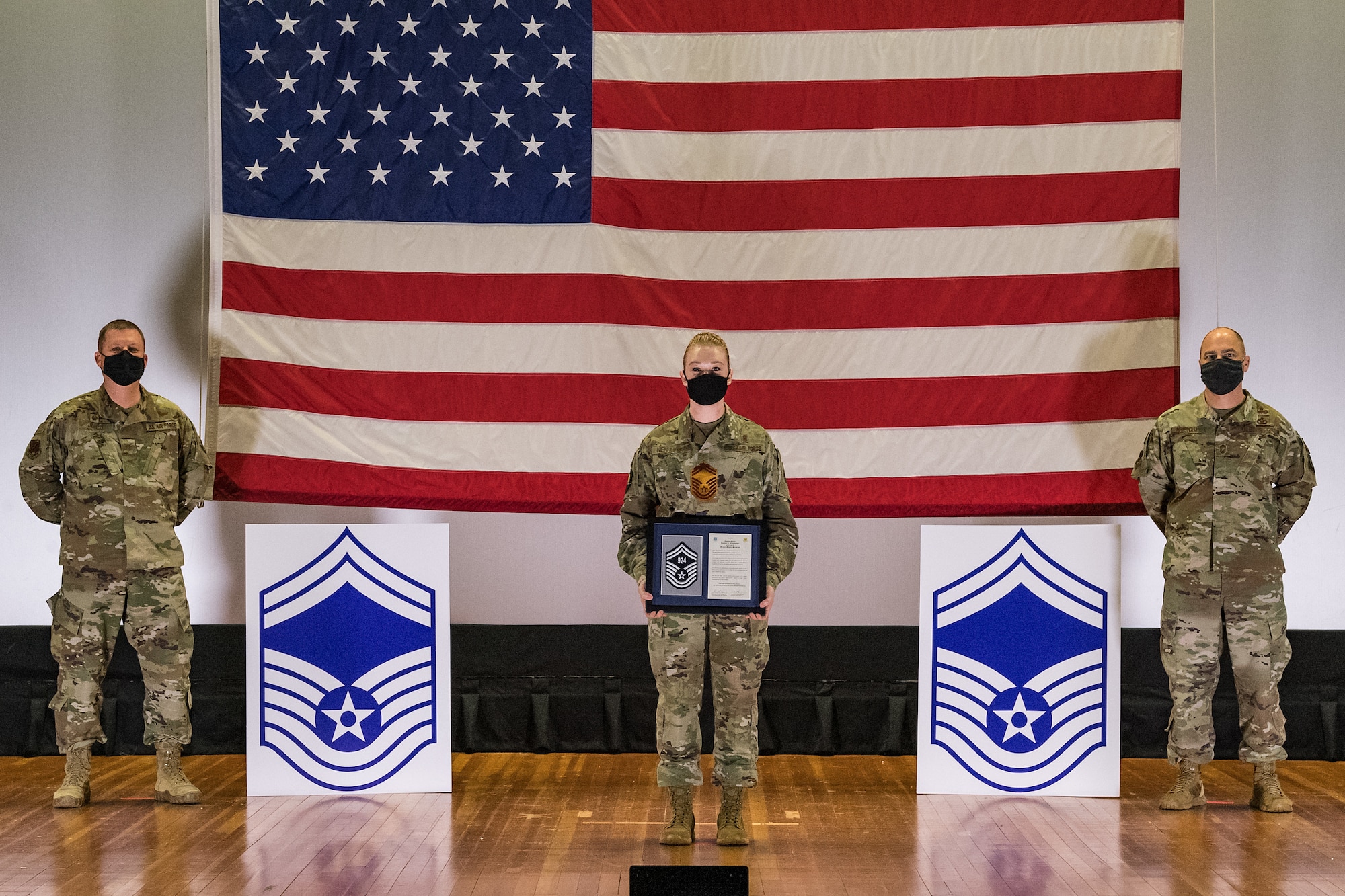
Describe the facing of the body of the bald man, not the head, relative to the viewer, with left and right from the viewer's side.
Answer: facing the viewer

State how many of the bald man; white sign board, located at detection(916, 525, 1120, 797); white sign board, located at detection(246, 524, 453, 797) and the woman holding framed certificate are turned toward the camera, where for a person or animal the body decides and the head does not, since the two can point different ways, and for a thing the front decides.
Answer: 4

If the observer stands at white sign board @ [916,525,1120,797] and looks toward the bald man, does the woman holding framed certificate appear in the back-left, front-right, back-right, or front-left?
back-right

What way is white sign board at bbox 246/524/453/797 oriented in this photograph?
toward the camera

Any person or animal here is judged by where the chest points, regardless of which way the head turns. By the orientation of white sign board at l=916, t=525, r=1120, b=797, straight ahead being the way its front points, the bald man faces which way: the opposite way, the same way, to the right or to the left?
the same way

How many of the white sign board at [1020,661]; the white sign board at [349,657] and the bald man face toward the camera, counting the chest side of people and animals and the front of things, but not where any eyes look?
3

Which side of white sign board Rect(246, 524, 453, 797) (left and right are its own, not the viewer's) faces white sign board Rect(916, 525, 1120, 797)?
left

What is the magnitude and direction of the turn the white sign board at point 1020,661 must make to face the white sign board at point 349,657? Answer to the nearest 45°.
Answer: approximately 90° to its right

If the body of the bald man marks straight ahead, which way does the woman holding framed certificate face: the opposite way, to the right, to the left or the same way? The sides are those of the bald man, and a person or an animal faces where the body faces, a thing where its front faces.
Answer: the same way

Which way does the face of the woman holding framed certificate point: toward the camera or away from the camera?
toward the camera

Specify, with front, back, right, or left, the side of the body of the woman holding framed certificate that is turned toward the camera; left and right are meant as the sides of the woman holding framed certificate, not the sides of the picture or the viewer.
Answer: front

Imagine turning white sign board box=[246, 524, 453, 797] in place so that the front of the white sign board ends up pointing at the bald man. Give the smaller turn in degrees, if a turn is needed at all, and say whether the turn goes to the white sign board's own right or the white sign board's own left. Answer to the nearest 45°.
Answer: approximately 90° to the white sign board's own left

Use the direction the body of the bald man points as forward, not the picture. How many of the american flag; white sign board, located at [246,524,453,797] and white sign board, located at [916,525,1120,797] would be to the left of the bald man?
0

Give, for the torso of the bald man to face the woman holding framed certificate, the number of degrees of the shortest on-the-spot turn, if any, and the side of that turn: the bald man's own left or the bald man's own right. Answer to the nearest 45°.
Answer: approximately 45° to the bald man's own right
